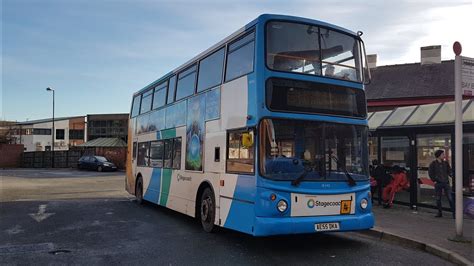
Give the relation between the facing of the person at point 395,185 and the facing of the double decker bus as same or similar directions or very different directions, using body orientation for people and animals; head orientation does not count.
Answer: very different directions

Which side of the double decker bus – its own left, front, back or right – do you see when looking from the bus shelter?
left

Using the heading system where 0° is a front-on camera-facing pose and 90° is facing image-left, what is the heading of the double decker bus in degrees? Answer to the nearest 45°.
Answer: approximately 315°

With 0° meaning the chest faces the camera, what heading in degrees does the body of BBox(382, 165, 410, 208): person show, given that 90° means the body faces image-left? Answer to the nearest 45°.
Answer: approximately 90°

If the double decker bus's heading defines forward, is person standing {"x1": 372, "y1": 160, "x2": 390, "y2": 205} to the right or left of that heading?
on its left

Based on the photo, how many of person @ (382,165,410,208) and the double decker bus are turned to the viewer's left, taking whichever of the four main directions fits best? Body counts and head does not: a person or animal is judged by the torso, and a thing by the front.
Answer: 1

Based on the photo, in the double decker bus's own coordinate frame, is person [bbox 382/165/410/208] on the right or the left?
on its left

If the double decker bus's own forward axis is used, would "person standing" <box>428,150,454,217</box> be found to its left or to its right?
on its left
